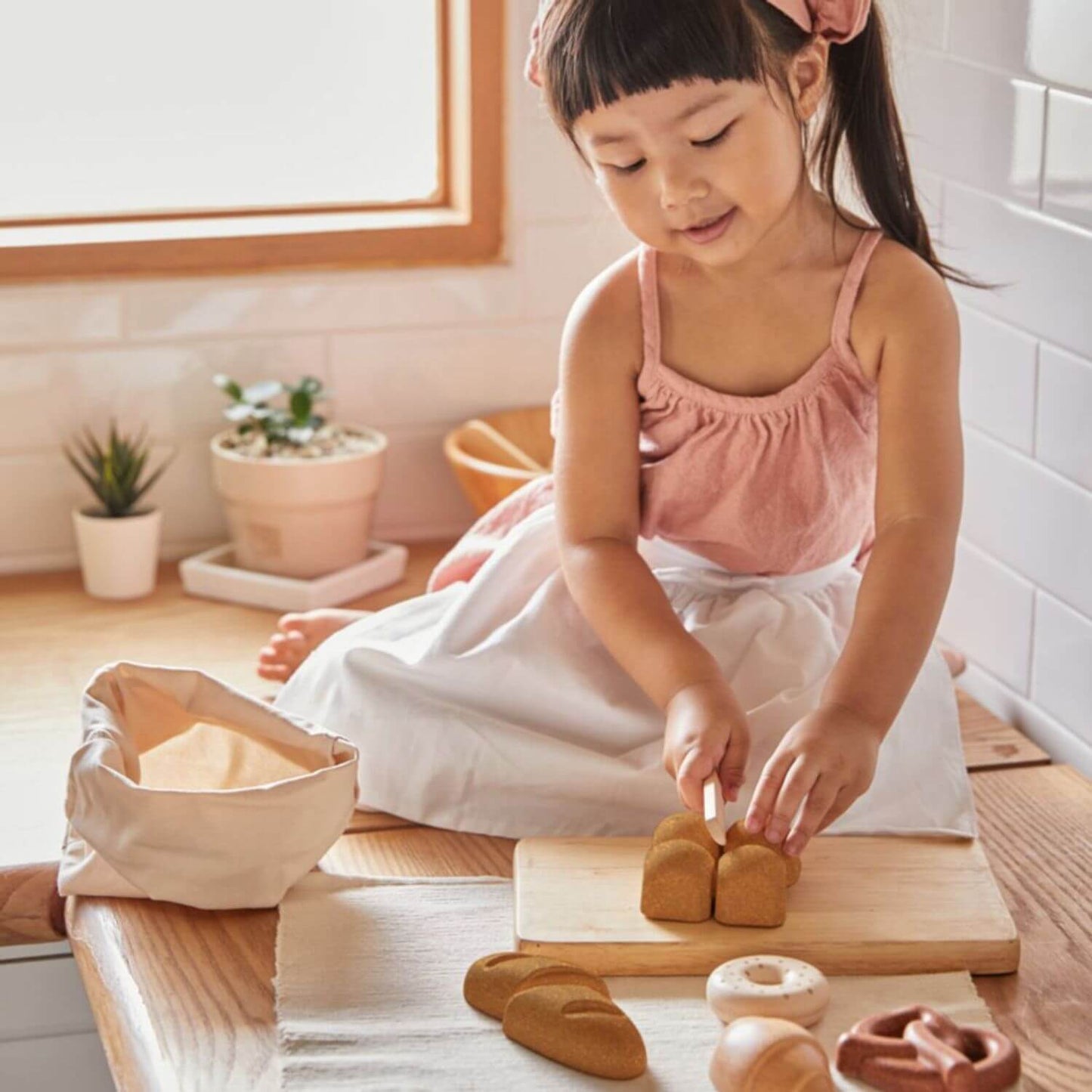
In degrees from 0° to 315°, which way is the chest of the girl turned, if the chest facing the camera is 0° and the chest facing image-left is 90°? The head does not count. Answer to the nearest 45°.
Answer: approximately 0°

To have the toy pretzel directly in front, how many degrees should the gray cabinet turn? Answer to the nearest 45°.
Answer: approximately 45° to its left

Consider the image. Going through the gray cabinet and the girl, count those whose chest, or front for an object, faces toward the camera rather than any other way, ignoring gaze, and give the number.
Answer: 2

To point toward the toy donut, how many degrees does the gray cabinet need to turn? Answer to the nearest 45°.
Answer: approximately 45° to its left

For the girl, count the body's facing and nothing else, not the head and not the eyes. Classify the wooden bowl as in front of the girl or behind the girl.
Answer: behind
